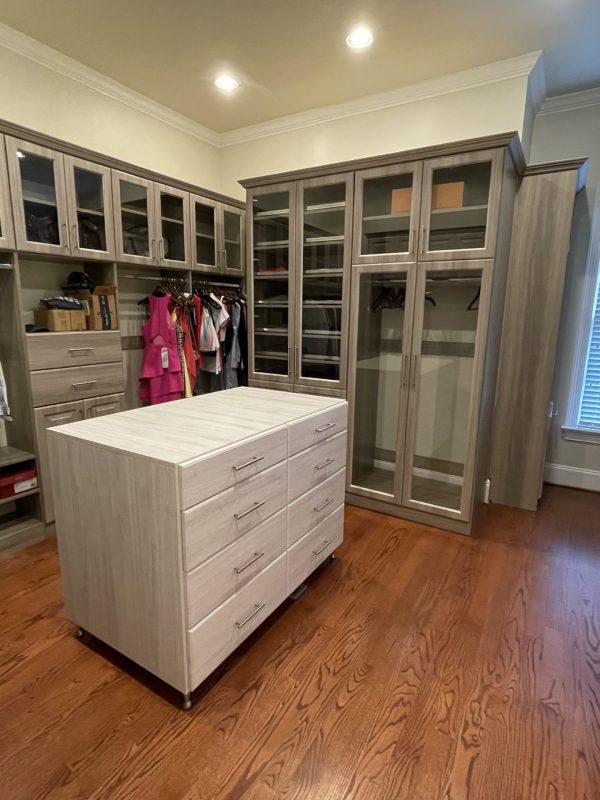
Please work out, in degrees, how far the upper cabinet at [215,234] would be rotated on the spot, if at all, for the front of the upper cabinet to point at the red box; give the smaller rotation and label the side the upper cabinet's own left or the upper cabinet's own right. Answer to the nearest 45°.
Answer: approximately 90° to the upper cabinet's own right

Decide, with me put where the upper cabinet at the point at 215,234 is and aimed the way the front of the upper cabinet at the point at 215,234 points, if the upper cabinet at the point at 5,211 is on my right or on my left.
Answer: on my right

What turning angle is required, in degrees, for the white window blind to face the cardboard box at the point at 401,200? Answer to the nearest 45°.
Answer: approximately 45° to its right

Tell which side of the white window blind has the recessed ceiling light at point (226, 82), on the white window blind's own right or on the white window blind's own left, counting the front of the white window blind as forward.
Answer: on the white window blind's own right

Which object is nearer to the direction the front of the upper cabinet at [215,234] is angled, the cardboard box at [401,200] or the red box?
the cardboard box

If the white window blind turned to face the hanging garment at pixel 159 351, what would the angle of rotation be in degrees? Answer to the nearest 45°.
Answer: approximately 45° to its right

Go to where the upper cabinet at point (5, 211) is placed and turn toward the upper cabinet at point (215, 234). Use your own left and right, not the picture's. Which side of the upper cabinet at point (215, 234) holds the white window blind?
right

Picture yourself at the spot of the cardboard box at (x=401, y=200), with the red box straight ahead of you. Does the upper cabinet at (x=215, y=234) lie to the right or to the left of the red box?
right
